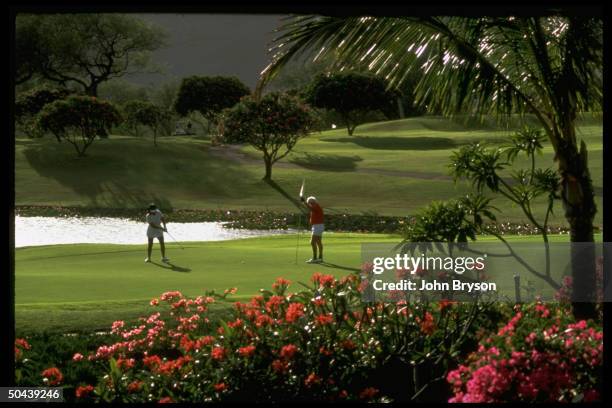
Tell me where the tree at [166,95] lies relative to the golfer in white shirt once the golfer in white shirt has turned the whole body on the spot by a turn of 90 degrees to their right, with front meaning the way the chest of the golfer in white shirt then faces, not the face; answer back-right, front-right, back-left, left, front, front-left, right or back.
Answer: right

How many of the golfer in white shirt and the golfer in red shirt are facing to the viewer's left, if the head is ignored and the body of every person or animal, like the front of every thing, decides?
1

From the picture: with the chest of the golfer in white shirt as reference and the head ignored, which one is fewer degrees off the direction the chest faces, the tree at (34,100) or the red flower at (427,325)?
the red flower

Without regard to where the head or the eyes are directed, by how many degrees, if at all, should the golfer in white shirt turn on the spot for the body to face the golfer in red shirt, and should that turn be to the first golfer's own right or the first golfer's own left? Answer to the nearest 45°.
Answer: approximately 45° to the first golfer's own left

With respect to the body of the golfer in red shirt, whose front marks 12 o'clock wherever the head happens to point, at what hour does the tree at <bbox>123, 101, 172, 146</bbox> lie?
The tree is roughly at 2 o'clock from the golfer in red shirt.

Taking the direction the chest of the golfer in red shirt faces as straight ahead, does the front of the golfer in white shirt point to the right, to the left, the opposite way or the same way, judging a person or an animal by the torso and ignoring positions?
to the left

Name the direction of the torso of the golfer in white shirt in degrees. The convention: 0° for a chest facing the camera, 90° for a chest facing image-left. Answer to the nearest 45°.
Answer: approximately 0°

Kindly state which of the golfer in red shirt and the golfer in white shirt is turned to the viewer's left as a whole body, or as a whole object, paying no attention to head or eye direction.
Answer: the golfer in red shirt

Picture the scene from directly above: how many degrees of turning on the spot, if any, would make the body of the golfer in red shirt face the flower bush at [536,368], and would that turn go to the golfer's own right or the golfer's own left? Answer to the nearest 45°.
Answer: approximately 90° to the golfer's own left

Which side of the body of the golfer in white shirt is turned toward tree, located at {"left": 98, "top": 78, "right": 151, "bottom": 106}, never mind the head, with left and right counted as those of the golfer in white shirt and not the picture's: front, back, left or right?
back

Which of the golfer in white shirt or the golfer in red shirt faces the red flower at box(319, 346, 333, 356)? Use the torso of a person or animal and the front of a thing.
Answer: the golfer in white shirt

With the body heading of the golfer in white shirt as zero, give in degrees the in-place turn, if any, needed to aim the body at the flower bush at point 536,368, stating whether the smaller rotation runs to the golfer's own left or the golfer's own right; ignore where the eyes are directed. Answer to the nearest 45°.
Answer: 0° — they already face it

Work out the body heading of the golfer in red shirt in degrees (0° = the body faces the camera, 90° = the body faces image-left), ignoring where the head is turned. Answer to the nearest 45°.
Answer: approximately 90°

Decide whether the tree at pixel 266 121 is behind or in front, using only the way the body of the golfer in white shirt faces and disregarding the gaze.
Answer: behind
